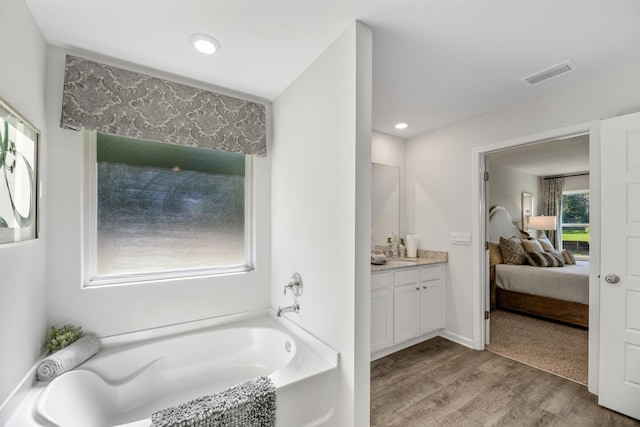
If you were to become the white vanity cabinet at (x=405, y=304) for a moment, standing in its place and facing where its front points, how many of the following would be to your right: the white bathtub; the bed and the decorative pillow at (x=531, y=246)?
1

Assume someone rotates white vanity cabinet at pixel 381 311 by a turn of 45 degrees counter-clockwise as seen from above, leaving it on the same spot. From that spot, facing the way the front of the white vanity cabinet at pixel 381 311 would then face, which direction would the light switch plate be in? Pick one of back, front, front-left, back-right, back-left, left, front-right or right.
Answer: front-left

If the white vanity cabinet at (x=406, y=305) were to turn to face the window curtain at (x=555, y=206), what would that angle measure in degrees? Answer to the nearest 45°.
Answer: approximately 90° to its left

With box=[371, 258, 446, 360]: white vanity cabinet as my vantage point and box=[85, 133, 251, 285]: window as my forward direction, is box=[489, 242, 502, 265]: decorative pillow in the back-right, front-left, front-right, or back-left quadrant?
back-right

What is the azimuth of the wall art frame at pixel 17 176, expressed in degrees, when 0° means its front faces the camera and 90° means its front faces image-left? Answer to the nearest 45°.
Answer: approximately 270°

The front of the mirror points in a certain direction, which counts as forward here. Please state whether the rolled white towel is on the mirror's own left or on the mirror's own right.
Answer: on the mirror's own right

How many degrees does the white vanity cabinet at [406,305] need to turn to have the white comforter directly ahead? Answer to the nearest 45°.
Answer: approximately 90° to its left

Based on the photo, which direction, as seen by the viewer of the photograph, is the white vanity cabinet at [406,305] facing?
facing the viewer and to the right of the viewer

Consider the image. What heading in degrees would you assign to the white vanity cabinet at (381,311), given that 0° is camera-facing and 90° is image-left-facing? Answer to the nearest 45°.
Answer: approximately 315°

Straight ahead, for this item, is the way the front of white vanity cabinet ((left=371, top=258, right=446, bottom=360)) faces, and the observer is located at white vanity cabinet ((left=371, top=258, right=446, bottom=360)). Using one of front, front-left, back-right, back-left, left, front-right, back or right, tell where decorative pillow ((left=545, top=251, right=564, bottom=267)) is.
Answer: left

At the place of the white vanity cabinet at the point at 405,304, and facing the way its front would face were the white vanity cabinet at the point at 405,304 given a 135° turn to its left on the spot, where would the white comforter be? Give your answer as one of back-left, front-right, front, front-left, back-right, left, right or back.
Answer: front-right

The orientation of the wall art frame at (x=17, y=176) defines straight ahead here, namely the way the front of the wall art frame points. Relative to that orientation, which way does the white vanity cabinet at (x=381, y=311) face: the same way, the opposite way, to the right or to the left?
to the right
